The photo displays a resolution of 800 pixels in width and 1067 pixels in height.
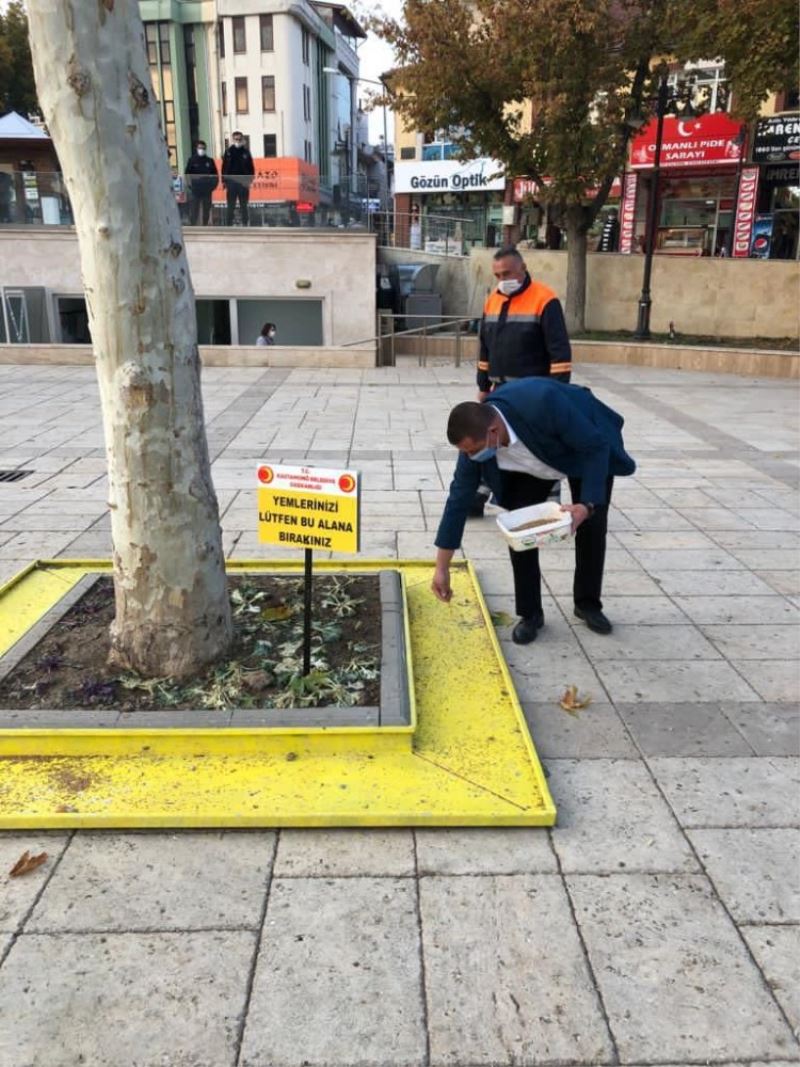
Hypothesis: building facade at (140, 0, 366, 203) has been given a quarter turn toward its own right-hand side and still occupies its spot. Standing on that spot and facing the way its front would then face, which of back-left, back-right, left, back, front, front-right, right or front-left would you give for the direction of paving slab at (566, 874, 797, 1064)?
left

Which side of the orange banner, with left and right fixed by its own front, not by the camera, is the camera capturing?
front

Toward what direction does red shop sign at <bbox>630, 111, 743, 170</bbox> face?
toward the camera

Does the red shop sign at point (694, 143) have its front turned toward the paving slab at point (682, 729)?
yes

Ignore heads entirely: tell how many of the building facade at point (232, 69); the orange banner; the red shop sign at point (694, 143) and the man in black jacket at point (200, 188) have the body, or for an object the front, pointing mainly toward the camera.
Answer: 4

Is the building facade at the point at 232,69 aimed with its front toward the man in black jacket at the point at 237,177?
yes

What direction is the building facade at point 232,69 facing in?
toward the camera

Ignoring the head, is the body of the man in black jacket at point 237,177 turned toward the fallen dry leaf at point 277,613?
yes

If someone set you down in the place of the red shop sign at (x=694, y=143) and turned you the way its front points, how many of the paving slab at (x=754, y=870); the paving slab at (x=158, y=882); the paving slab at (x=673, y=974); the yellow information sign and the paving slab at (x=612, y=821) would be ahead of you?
5

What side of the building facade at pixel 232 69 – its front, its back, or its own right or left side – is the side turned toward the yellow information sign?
front

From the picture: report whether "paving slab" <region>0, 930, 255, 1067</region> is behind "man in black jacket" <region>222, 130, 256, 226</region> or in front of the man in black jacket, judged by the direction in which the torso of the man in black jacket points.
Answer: in front

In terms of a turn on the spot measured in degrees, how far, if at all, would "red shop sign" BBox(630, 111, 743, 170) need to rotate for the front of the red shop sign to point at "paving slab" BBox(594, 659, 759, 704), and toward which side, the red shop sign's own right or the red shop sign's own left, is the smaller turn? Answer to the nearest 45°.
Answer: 0° — it already faces it

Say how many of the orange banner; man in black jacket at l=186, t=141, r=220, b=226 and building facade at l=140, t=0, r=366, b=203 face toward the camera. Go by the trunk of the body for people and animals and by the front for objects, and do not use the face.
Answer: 3

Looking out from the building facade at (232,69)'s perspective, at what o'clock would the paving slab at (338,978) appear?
The paving slab is roughly at 12 o'clock from the building facade.

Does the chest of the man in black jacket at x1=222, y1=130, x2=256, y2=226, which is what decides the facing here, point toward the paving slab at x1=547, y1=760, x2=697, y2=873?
yes

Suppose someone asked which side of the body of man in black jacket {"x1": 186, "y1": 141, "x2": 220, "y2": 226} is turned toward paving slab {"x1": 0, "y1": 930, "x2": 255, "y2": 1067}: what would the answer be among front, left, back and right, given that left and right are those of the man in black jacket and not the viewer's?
front

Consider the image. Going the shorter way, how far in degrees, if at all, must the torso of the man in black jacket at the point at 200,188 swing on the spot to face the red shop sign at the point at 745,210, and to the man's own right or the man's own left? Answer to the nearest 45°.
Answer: approximately 90° to the man's own left

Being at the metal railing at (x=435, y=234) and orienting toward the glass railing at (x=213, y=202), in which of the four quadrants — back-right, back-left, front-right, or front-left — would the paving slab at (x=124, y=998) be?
front-left
